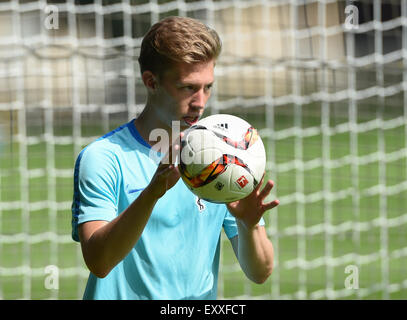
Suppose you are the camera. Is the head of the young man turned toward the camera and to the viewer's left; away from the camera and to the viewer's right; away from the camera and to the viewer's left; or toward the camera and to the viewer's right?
toward the camera and to the viewer's right

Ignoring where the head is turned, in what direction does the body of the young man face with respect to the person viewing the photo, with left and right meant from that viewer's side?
facing the viewer and to the right of the viewer
